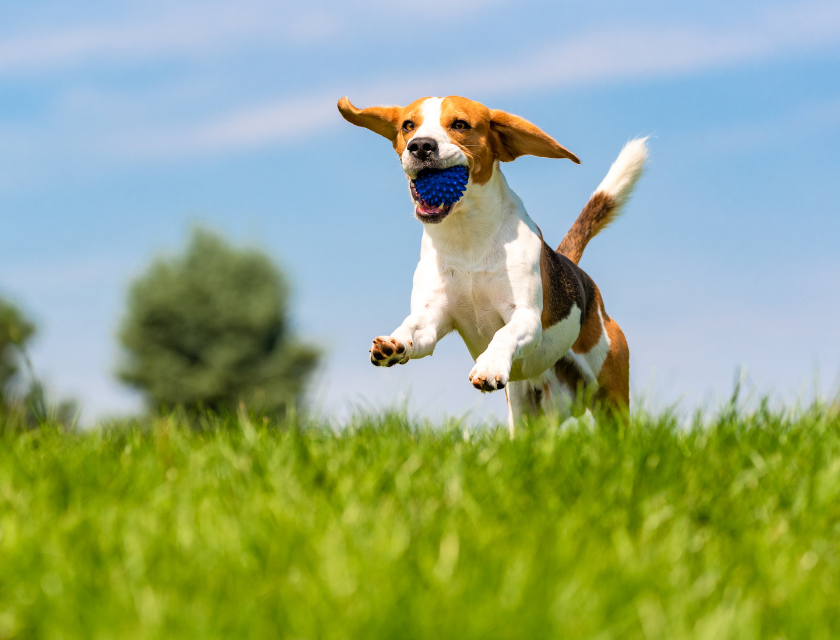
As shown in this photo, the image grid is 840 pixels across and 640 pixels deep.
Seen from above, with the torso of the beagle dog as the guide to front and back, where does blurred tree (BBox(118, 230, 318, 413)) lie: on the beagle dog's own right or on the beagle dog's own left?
on the beagle dog's own right

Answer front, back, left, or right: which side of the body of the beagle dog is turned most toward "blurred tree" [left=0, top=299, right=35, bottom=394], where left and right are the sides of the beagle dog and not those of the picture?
right

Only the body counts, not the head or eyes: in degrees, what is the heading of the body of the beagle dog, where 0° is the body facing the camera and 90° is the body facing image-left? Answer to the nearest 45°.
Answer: approximately 45°
